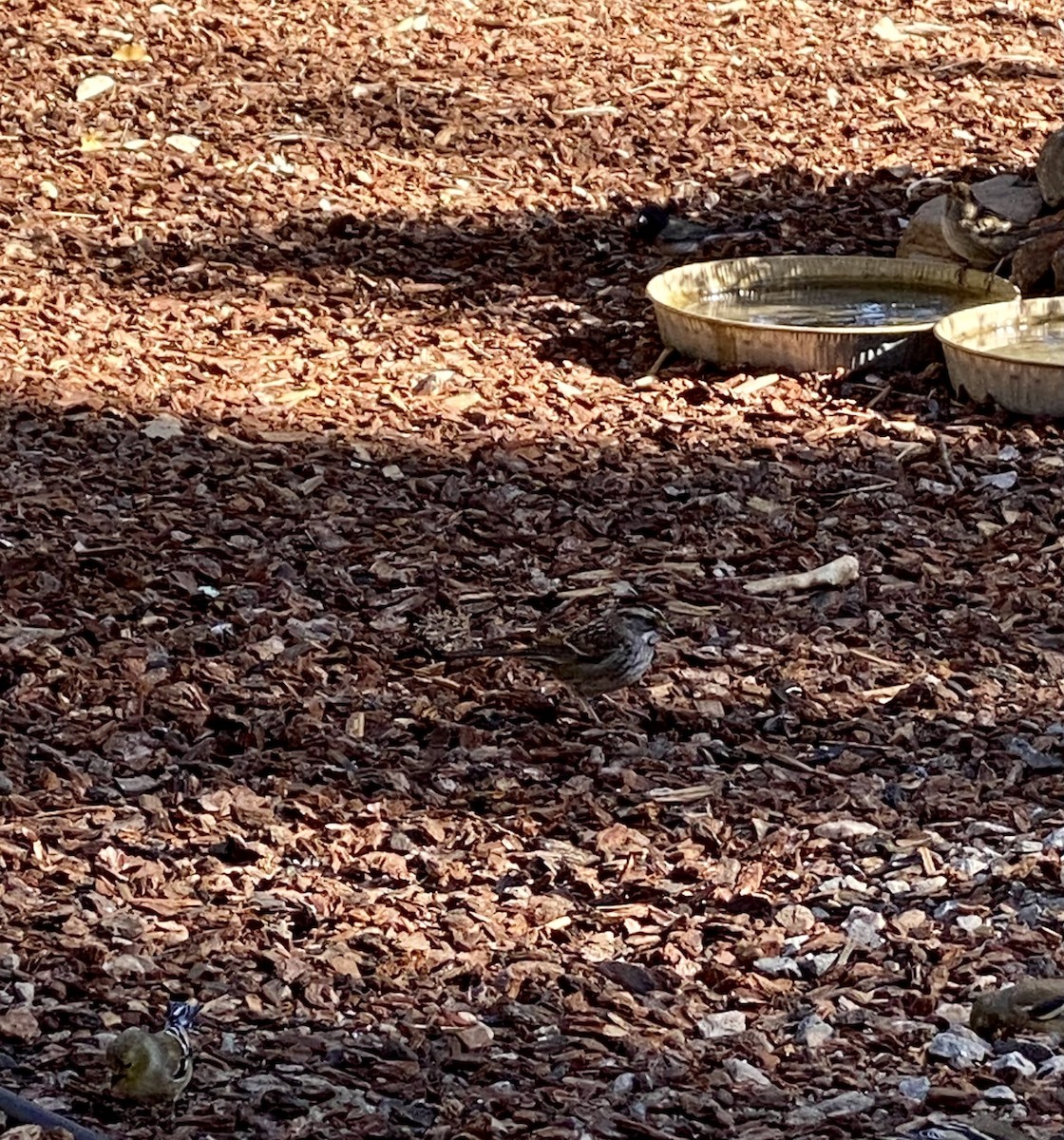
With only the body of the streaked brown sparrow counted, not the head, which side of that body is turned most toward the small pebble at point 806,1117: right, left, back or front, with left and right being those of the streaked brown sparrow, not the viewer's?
right

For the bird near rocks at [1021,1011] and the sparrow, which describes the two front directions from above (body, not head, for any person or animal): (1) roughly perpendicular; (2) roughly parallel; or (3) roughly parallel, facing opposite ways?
roughly parallel

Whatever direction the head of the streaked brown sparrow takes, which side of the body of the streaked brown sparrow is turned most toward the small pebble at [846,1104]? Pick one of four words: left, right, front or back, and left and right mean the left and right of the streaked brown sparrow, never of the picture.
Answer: right

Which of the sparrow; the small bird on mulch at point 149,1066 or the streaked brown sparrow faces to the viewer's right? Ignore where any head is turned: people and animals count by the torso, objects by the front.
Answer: the streaked brown sparrow

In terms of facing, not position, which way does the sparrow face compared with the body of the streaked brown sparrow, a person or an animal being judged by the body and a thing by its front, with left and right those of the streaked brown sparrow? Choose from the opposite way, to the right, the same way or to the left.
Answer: the opposite way

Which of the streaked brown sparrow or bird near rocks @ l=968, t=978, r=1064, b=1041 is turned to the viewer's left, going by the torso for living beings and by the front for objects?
the bird near rocks

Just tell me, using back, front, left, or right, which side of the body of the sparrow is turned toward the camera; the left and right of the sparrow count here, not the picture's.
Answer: left

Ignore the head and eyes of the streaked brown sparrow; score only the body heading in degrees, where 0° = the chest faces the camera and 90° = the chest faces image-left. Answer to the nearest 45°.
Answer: approximately 270°

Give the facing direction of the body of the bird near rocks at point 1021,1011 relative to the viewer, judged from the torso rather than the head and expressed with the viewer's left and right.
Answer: facing to the left of the viewer

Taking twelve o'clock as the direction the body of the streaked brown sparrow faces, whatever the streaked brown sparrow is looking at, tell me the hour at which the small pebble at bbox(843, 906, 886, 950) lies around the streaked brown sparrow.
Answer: The small pebble is roughly at 2 o'clock from the streaked brown sparrow.

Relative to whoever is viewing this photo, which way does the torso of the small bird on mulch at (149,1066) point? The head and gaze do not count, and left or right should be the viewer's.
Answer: facing the viewer and to the left of the viewer

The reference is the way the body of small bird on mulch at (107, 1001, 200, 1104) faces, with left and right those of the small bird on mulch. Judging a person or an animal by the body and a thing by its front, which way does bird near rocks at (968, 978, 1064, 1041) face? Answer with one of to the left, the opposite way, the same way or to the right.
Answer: to the right
